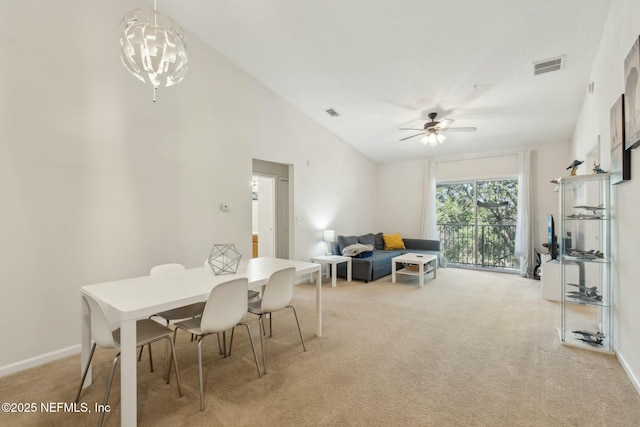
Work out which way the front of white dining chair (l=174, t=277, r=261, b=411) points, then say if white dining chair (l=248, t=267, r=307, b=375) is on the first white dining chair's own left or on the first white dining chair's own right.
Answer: on the first white dining chair's own right

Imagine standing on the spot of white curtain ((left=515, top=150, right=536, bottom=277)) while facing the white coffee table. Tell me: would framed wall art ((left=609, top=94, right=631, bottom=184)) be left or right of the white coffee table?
left

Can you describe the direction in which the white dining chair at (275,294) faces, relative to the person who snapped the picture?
facing away from the viewer and to the left of the viewer

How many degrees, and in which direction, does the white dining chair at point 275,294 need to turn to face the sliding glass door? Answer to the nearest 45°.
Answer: approximately 90° to its right

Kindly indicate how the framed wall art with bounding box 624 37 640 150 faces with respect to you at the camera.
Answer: facing to the left of the viewer

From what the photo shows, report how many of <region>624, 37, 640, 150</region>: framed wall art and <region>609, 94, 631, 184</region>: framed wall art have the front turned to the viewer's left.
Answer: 2

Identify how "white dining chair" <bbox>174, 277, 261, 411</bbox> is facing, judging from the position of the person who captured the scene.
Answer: facing away from the viewer and to the left of the viewer

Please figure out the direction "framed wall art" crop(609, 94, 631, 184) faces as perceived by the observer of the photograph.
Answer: facing to the left of the viewer
